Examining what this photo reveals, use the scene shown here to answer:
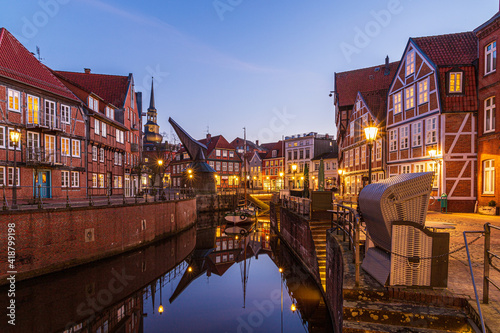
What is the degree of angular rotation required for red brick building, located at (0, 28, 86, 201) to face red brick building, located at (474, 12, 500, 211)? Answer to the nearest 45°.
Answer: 0° — it already faces it

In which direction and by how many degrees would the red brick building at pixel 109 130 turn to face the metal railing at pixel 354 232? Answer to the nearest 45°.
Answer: approximately 45° to its right

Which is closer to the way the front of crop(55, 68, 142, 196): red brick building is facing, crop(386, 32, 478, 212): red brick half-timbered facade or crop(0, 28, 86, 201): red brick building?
the red brick half-timbered facade

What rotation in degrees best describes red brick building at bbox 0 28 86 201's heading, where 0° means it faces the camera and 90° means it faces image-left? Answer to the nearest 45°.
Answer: approximately 315°

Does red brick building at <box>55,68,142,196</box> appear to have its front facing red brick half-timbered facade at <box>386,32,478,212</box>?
yes

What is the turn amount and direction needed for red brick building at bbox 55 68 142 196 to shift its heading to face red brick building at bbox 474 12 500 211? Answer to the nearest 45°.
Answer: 0° — it already faces it

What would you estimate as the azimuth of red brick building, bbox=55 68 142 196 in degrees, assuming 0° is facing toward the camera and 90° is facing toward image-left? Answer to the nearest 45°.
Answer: approximately 315°
